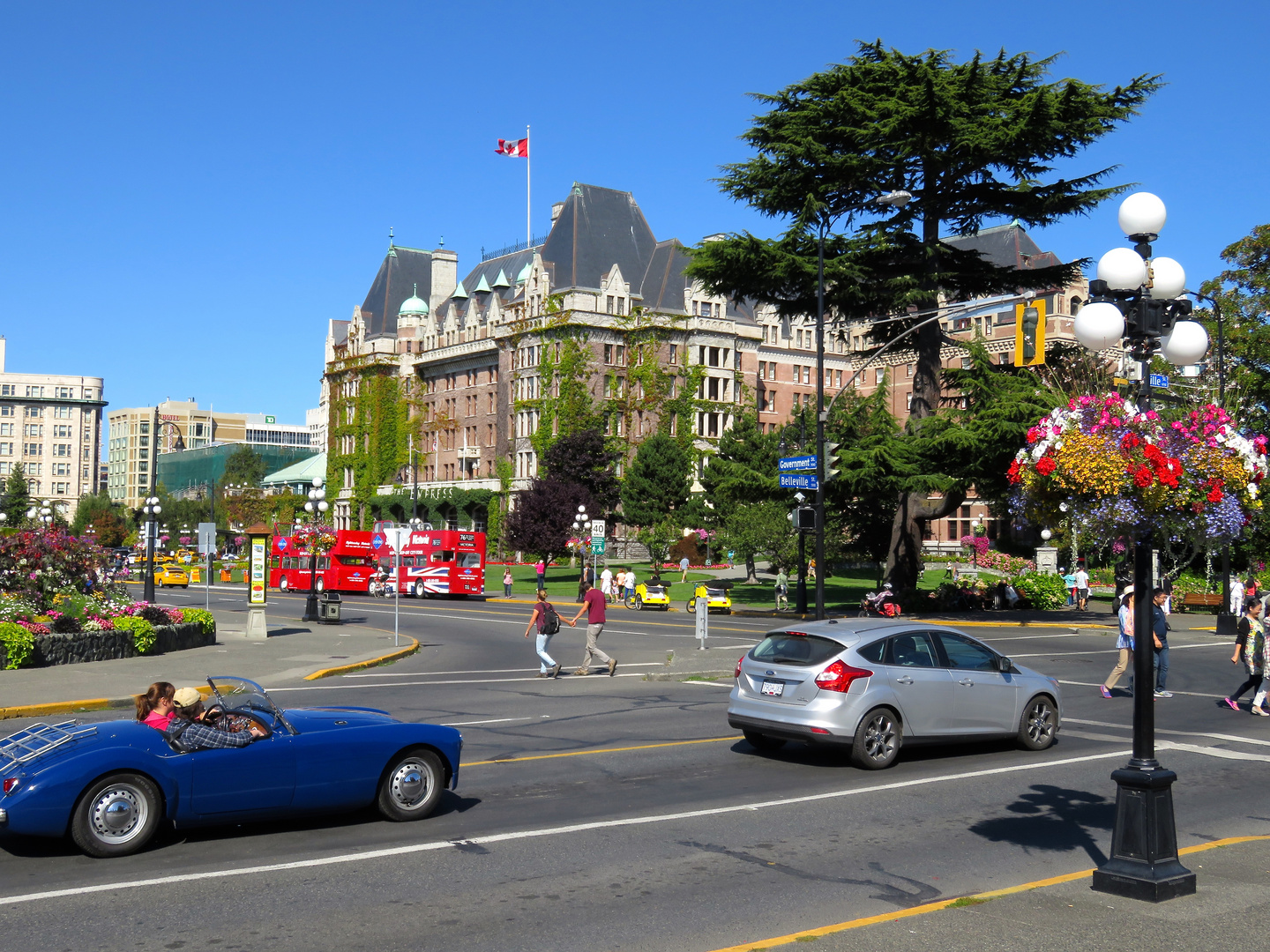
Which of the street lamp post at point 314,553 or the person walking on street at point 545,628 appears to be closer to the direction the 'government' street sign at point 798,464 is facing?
the person walking on street

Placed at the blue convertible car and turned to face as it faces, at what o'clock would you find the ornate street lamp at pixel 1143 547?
The ornate street lamp is roughly at 1 o'clock from the blue convertible car.

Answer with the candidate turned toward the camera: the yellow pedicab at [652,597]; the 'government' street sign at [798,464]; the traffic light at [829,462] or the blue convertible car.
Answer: the 'government' street sign

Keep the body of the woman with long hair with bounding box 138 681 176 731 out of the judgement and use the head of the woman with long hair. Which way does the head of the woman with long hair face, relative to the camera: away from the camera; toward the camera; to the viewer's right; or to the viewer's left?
to the viewer's right

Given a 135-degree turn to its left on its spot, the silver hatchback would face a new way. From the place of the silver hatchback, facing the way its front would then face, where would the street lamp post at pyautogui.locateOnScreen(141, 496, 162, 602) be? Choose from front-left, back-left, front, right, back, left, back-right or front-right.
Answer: front-right

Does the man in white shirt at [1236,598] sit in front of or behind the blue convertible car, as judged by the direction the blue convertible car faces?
in front

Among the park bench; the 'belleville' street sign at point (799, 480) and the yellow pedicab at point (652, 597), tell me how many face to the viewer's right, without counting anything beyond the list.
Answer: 0

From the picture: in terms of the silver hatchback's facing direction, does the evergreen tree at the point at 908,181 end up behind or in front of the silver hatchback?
in front

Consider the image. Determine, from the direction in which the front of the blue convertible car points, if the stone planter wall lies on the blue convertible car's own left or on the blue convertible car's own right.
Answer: on the blue convertible car's own left

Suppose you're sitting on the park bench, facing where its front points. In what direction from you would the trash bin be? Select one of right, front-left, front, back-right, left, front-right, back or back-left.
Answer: front-right

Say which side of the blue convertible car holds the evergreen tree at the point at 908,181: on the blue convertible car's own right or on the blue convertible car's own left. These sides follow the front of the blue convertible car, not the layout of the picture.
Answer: on the blue convertible car's own left

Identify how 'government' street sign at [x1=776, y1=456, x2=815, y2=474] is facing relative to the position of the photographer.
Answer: facing the viewer

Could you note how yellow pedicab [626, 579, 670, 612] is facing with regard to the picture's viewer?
facing away from the viewer and to the left of the viewer

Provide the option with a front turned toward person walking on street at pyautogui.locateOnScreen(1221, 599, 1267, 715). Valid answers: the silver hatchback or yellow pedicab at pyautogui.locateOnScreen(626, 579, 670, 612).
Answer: the silver hatchback

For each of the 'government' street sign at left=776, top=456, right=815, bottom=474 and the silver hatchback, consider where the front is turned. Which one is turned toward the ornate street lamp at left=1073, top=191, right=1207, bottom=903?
the 'government' street sign

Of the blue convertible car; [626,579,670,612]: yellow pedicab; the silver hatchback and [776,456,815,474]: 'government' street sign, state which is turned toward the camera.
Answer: the 'government' street sign
